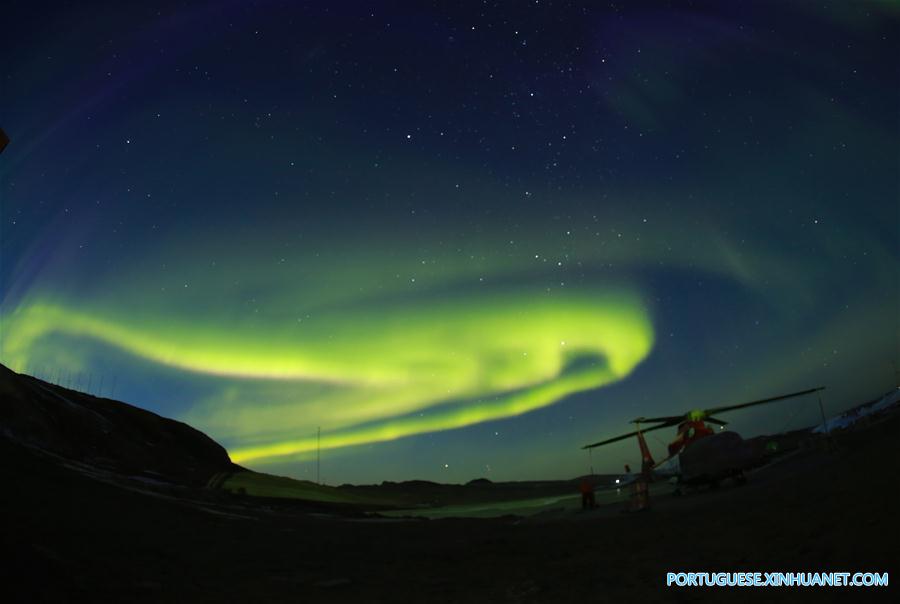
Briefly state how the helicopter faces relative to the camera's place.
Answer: facing the viewer and to the right of the viewer
